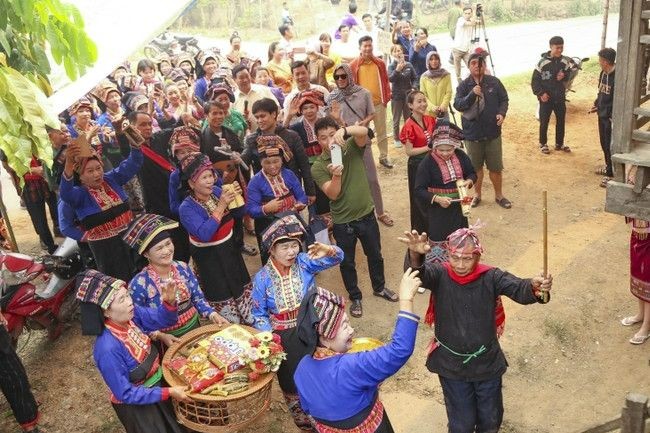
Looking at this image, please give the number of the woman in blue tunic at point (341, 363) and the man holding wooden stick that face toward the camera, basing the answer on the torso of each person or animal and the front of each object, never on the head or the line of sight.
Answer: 1

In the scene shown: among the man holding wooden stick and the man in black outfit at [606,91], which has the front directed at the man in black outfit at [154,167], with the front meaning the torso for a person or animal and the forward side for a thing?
the man in black outfit at [606,91]

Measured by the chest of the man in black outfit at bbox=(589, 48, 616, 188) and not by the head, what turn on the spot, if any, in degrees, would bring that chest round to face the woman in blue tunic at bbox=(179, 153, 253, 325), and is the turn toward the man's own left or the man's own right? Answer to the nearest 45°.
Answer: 0° — they already face them

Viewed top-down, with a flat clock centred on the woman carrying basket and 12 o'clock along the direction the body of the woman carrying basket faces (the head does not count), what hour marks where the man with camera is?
The man with camera is roughly at 9 o'clock from the woman carrying basket.

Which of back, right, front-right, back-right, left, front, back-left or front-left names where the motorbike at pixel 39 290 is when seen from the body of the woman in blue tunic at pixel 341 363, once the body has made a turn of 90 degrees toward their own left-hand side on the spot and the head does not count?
front

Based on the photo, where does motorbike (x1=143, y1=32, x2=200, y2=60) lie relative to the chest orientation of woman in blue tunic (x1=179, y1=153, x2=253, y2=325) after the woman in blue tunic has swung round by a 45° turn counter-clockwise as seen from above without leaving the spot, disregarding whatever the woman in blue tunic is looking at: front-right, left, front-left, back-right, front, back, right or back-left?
left

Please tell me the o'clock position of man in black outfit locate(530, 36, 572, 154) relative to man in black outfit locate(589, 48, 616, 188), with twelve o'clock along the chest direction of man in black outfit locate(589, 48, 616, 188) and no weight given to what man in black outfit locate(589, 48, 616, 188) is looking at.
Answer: man in black outfit locate(530, 36, 572, 154) is roughly at 3 o'clock from man in black outfit locate(589, 48, 616, 188).

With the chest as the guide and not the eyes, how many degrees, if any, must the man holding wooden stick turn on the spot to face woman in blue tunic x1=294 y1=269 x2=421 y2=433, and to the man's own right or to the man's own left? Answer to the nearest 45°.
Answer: approximately 45° to the man's own right

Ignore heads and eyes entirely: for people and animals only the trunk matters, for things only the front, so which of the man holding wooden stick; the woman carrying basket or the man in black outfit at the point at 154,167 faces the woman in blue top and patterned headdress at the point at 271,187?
the man in black outfit

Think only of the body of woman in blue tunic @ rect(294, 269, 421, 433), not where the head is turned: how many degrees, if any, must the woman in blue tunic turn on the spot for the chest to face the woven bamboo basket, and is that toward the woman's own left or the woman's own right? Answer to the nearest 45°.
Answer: approximately 135° to the woman's own left

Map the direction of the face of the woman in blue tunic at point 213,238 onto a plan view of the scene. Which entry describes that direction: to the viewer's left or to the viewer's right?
to the viewer's right

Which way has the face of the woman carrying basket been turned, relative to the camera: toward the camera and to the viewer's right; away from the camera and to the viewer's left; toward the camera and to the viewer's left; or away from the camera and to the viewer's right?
toward the camera and to the viewer's right
